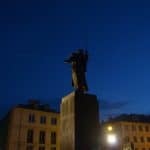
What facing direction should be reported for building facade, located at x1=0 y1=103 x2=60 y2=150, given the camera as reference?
facing the viewer and to the right of the viewer

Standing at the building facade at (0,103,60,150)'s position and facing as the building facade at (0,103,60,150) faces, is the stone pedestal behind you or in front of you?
in front
